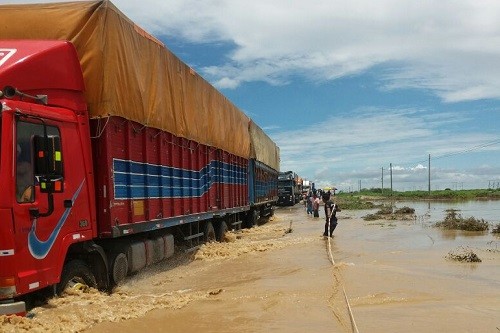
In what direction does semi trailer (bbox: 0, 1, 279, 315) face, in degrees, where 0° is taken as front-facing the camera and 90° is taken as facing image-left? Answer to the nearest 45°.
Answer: approximately 45°

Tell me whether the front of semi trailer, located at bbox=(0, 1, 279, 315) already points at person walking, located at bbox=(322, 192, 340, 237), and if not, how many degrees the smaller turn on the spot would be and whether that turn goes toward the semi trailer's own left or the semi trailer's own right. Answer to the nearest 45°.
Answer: approximately 180°
